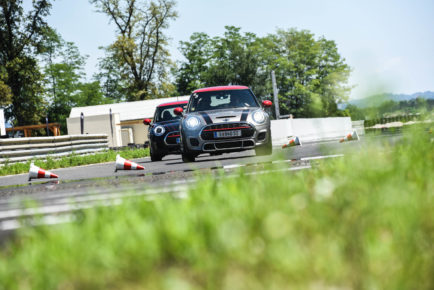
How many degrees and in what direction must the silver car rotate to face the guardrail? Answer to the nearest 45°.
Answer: approximately 135° to its right

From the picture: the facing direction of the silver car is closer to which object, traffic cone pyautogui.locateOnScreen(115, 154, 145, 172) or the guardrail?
the traffic cone

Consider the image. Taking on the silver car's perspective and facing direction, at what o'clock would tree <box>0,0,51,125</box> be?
The tree is roughly at 5 o'clock from the silver car.

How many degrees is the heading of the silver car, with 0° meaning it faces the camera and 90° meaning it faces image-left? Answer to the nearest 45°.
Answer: approximately 0°

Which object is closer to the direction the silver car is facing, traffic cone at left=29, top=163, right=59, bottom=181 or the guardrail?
the traffic cone

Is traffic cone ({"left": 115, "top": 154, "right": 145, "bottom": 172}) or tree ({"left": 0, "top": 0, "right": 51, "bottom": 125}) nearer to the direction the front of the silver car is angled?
the traffic cone

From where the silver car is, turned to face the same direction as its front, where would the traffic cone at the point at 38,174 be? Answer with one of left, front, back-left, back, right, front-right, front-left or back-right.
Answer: right

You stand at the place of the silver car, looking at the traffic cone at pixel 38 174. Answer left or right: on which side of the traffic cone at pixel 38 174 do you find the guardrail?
right

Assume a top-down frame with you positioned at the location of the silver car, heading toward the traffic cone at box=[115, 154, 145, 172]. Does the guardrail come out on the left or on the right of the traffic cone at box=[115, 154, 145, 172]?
right

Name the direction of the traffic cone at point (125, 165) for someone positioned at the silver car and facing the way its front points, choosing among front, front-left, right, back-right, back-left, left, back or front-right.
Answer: right
